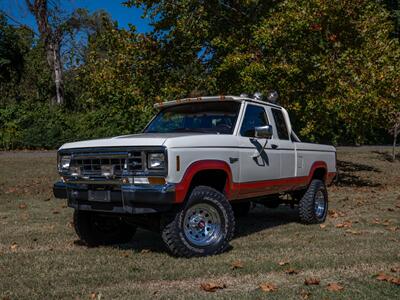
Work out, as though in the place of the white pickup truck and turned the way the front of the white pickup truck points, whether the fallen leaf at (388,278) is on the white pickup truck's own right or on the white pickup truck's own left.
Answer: on the white pickup truck's own left

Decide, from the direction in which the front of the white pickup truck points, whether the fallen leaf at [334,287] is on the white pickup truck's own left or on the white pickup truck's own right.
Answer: on the white pickup truck's own left

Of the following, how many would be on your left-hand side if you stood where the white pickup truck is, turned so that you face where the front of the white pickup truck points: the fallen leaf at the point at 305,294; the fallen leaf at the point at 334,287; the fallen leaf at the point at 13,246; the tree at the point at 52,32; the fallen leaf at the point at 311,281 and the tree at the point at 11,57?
3

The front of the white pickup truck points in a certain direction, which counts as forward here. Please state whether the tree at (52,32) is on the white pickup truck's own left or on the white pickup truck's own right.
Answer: on the white pickup truck's own right

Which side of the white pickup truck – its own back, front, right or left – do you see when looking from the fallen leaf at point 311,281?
left

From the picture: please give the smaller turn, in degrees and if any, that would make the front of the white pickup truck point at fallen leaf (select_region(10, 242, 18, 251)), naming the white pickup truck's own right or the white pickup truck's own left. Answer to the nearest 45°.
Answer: approximately 45° to the white pickup truck's own right

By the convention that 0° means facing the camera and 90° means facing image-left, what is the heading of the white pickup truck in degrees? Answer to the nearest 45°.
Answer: approximately 45°

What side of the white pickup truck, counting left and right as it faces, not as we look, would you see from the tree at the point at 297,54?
back

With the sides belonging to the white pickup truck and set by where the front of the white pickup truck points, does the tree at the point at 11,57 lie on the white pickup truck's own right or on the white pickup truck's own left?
on the white pickup truck's own right

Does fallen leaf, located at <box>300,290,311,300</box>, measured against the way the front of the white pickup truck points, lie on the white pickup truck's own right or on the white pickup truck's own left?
on the white pickup truck's own left

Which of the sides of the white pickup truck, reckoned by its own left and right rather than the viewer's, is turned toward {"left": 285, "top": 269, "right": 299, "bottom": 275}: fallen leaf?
left

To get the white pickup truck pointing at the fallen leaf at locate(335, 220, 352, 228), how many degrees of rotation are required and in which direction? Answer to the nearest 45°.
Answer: approximately 180°
